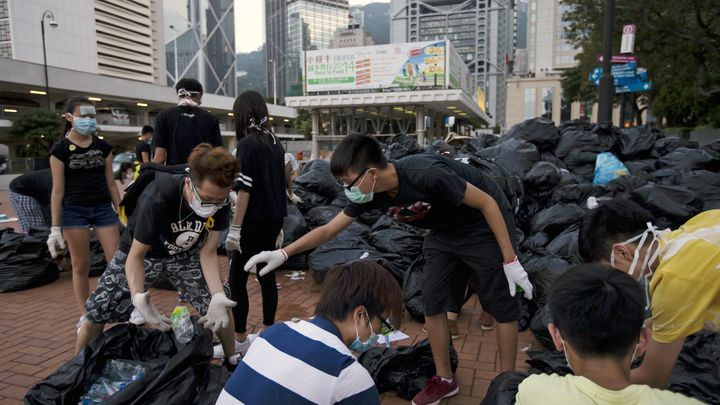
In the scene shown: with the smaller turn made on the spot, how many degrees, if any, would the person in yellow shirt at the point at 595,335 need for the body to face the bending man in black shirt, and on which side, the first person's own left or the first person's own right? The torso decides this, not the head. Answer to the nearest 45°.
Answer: approximately 45° to the first person's own left

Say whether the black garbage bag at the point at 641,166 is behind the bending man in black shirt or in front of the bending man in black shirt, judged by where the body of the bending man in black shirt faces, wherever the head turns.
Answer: behind

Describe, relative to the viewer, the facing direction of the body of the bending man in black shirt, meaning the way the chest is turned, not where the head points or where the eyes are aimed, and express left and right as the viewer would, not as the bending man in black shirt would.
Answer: facing the viewer and to the left of the viewer

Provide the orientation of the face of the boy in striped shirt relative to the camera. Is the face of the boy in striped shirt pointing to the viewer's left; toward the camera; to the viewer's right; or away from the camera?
to the viewer's right

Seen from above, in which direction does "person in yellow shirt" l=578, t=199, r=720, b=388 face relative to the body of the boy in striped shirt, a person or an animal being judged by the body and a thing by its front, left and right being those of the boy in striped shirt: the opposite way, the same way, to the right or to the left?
to the left

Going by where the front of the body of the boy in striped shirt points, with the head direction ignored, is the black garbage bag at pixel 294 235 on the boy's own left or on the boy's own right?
on the boy's own left

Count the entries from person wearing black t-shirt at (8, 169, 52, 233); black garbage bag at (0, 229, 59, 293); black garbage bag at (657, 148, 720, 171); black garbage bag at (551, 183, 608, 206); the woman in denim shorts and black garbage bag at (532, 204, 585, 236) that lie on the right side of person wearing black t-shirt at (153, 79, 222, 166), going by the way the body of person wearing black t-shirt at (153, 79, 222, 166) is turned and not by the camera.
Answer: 3

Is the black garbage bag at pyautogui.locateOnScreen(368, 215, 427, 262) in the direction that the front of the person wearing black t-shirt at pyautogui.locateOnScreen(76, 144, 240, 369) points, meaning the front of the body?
no

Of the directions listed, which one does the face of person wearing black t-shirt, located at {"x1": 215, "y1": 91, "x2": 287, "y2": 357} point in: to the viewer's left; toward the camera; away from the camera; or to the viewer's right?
away from the camera

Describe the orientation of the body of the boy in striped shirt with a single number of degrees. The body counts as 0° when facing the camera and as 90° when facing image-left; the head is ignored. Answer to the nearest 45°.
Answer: approximately 225°

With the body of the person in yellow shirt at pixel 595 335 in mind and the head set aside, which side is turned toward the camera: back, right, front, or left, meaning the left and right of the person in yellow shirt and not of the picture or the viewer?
back

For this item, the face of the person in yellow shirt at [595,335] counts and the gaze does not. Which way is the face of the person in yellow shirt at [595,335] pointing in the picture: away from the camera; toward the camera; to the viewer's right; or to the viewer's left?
away from the camera

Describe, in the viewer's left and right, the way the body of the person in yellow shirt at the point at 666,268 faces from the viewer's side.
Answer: facing to the left of the viewer

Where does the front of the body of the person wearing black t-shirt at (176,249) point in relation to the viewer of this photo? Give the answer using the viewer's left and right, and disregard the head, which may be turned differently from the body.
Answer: facing the viewer and to the right of the viewer
